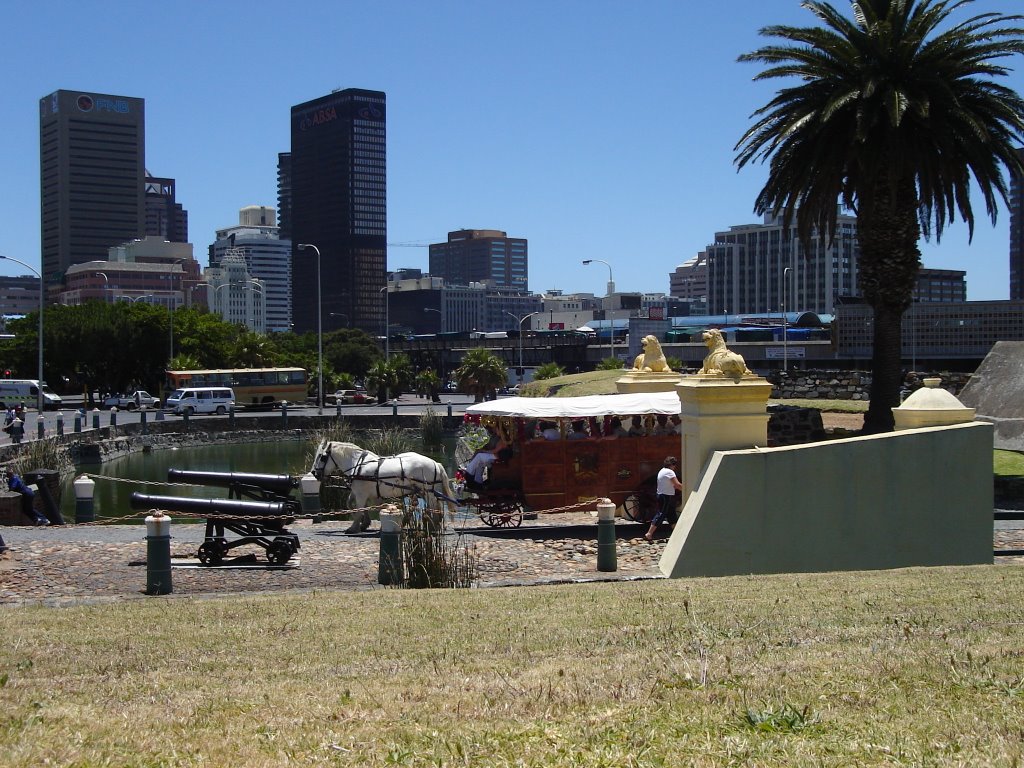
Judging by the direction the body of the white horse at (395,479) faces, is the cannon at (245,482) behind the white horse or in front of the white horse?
in front

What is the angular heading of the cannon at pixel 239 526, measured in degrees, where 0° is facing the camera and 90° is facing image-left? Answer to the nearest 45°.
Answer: approximately 90°

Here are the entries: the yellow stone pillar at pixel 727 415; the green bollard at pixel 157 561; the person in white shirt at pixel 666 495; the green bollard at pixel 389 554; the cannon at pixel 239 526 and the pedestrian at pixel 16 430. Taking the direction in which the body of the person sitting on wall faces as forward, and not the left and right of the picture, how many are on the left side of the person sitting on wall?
1

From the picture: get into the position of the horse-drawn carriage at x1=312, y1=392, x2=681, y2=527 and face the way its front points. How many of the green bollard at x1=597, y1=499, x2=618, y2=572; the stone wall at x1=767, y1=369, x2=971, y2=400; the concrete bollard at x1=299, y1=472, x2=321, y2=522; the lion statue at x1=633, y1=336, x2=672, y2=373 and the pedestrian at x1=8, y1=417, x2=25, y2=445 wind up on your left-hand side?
1

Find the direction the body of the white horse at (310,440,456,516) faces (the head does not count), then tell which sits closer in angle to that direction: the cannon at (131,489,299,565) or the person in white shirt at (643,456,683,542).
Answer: the cannon

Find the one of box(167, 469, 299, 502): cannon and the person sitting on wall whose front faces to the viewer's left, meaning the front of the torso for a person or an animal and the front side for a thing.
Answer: the cannon

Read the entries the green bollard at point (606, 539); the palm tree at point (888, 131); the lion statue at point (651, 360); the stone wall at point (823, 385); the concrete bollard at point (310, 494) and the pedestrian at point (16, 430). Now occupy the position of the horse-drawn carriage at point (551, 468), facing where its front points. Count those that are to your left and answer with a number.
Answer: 1

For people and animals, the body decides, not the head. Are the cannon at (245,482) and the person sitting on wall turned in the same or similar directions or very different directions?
very different directions

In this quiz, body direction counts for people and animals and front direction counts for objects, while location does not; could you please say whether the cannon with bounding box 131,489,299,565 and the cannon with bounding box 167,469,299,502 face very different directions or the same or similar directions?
same or similar directions

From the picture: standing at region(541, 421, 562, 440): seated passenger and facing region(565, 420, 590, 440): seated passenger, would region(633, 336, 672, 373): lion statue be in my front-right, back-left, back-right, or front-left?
front-left

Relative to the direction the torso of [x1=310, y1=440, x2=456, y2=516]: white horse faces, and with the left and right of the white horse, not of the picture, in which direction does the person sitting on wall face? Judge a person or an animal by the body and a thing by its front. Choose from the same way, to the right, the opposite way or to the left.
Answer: the opposite way

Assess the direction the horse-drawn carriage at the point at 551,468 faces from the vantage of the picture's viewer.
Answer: facing to the left of the viewer

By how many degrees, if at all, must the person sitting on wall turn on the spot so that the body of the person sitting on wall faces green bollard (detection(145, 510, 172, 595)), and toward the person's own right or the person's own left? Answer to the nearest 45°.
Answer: approximately 90° to the person's own right

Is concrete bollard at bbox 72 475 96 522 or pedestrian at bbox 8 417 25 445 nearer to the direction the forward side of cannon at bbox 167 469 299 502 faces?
the concrete bollard

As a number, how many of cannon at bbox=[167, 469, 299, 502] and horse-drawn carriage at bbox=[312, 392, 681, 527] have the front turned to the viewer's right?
0

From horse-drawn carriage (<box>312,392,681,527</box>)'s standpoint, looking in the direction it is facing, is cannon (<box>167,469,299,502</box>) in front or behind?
in front

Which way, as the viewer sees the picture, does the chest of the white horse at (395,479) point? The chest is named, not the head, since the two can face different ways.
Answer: to the viewer's left

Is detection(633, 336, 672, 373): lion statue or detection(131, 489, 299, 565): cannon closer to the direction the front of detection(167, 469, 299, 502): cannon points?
the cannon

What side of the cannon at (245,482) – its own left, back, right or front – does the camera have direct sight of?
left
